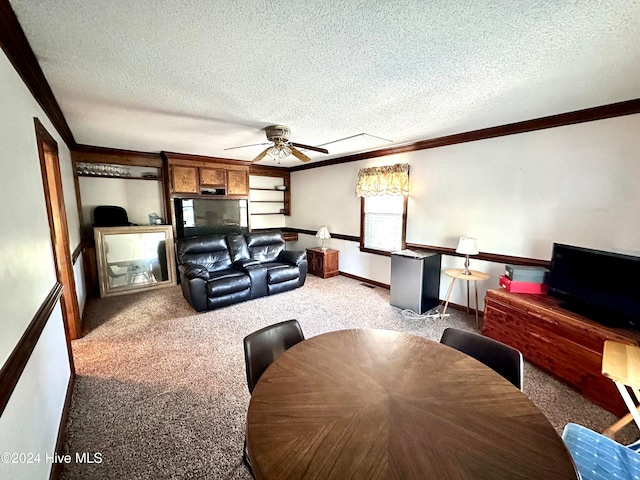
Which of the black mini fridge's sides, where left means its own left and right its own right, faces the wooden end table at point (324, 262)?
right

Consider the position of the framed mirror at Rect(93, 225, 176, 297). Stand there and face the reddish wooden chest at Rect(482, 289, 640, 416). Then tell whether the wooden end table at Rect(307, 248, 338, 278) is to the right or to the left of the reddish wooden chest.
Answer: left

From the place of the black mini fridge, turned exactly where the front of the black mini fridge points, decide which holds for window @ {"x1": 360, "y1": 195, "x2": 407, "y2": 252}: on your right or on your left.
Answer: on your right

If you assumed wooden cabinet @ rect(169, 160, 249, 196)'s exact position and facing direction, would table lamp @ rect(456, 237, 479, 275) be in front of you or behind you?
in front

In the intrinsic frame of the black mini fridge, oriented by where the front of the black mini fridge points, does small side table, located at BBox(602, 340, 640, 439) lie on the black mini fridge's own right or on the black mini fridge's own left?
on the black mini fridge's own left

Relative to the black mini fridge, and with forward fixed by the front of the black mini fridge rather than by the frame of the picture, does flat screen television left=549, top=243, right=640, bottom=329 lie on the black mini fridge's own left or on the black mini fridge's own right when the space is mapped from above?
on the black mini fridge's own left

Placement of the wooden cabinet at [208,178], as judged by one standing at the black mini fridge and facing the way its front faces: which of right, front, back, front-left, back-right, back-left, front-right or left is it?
front-right

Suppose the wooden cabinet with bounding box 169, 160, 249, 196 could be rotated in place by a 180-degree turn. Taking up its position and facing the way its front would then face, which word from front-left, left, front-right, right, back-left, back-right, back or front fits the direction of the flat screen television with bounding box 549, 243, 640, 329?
back-right

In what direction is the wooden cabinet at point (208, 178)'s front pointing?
toward the camera

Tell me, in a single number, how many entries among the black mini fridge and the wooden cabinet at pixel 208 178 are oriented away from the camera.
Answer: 0

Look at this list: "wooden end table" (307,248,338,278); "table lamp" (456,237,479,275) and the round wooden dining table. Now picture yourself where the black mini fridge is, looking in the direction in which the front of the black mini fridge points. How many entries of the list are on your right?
1

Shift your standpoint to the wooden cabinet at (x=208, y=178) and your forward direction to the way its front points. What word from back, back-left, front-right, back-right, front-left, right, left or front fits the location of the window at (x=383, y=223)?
front-left
